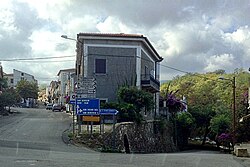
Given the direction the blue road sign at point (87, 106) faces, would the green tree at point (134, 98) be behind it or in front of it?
behind

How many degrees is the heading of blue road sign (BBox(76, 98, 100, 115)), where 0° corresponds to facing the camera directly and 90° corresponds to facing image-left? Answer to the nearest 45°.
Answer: approximately 0°

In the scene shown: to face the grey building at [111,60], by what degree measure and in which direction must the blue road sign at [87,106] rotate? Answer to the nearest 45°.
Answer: approximately 180°
